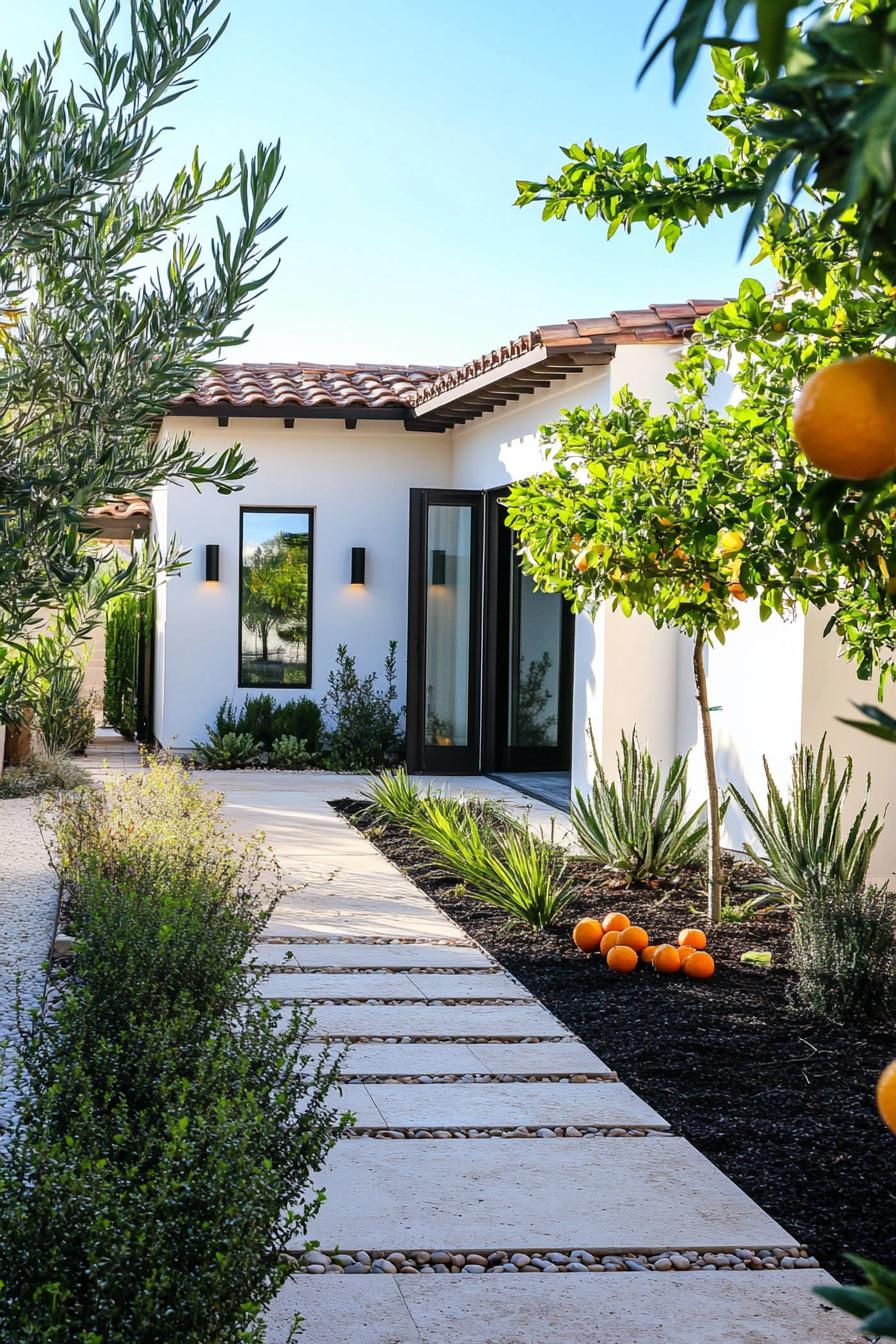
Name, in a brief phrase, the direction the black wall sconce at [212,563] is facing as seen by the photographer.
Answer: facing the viewer

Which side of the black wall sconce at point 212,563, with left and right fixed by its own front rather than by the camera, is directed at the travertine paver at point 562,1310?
front

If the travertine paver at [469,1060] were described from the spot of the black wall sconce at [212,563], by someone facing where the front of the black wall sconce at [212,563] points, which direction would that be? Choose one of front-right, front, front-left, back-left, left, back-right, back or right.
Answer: front

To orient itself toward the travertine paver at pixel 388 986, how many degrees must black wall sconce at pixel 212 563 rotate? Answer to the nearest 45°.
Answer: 0° — it already faces it

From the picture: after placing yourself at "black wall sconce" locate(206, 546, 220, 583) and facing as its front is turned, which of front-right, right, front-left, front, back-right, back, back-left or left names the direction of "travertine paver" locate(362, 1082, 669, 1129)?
front

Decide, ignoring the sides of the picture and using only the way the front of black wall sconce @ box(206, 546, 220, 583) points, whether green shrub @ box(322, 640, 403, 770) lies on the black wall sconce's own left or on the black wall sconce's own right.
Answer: on the black wall sconce's own left

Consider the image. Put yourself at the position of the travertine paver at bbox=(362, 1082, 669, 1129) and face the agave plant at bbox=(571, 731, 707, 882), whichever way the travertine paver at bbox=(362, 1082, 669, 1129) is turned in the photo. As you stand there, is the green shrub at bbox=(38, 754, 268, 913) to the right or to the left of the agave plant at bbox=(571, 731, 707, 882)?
left

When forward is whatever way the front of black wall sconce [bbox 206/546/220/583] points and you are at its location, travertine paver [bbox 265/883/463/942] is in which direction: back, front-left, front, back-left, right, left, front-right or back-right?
front

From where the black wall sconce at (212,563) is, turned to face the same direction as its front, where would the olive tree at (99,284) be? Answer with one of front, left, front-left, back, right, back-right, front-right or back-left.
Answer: front

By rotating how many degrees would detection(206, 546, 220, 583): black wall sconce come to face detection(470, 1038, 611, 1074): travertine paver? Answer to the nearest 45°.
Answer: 0° — it already faces it

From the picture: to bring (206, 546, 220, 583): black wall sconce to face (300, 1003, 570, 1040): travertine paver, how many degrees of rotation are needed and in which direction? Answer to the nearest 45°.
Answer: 0° — it already faces it

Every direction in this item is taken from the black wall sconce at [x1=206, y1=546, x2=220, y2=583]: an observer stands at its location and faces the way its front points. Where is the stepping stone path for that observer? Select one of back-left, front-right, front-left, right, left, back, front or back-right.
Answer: front

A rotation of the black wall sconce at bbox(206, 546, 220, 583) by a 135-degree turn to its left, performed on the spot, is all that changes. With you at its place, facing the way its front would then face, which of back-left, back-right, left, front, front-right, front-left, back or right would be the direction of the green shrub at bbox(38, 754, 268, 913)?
back-right

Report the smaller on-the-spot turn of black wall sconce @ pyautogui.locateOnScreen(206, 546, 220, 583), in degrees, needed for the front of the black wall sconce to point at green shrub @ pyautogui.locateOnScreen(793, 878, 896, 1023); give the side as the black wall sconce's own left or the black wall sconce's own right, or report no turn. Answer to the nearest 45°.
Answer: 0° — it already faces it

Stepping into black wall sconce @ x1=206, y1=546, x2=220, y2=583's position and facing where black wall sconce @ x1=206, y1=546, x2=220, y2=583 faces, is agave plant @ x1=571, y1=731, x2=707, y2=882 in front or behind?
in front

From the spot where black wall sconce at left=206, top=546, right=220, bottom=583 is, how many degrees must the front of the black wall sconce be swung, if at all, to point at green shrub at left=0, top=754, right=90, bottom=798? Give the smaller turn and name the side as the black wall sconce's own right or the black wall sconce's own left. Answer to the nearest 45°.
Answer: approximately 45° to the black wall sconce's own right

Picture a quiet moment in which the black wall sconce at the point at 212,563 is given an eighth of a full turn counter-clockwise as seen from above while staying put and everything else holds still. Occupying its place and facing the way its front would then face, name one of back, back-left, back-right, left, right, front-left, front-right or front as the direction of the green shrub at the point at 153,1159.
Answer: front-right

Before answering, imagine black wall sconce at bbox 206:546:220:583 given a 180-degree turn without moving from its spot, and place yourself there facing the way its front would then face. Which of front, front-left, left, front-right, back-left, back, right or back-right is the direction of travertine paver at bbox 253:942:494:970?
back

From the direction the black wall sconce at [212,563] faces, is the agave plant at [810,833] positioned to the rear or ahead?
ahead
